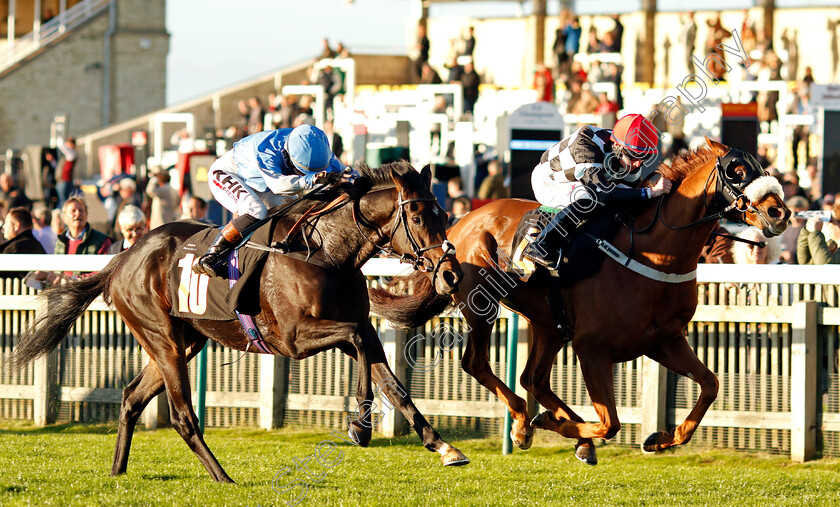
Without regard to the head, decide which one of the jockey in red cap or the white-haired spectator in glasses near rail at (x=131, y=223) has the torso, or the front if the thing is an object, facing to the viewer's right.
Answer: the jockey in red cap

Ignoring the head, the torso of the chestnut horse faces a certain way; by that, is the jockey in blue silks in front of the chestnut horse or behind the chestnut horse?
behind

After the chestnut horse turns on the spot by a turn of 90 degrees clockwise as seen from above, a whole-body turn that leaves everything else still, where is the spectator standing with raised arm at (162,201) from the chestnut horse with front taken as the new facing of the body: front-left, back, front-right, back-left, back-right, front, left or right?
back-right

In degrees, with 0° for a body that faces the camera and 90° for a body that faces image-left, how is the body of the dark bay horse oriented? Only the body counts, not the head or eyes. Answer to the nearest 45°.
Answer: approximately 270°

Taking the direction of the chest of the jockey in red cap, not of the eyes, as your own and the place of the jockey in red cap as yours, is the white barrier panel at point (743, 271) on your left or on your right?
on your left

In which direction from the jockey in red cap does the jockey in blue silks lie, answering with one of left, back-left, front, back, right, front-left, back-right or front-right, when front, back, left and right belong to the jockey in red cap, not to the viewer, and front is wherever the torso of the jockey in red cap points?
back

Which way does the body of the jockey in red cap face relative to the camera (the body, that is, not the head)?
to the viewer's right

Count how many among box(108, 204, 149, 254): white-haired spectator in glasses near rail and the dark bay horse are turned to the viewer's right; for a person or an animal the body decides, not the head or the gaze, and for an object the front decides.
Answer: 1

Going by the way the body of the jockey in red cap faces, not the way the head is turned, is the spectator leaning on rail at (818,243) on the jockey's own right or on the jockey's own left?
on the jockey's own left

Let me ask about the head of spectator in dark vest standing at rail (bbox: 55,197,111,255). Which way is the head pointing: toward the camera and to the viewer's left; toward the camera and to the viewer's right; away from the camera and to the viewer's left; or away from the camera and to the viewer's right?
toward the camera and to the viewer's right

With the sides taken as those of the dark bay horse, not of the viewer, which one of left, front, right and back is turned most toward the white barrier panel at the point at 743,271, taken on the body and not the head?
front

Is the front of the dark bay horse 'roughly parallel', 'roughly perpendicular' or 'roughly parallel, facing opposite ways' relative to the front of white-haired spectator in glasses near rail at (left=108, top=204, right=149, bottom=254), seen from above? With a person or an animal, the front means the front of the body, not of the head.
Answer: roughly perpendicular

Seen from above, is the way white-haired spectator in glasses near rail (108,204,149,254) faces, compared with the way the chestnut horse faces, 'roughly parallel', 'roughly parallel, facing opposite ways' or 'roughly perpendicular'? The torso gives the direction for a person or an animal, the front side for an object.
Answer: roughly perpendicular

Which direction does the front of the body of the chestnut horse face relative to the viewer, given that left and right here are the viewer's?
facing to the right of the viewer

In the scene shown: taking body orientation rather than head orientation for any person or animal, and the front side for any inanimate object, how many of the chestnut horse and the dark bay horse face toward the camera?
0

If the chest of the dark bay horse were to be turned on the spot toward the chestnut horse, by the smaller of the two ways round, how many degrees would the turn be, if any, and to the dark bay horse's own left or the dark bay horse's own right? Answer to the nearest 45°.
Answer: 0° — it already faces it
